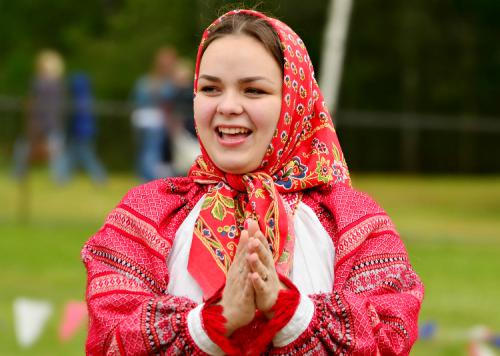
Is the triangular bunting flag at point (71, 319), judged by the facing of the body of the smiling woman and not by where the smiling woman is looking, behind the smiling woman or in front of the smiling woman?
behind

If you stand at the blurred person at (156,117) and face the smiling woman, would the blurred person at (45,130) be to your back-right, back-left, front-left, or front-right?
back-right

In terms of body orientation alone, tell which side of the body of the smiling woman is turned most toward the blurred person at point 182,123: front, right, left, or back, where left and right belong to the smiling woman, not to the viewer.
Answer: back

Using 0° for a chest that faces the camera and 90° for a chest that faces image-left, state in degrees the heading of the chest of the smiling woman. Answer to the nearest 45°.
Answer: approximately 0°

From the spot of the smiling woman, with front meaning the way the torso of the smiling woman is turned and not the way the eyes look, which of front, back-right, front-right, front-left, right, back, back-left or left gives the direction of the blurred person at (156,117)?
back
